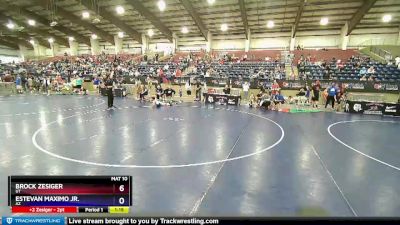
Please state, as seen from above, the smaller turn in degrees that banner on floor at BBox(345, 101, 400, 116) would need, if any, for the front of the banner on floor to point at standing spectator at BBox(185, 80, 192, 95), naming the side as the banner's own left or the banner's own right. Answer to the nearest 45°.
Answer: approximately 90° to the banner's own right

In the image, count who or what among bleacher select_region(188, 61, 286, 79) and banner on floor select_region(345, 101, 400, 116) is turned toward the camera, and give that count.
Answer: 2

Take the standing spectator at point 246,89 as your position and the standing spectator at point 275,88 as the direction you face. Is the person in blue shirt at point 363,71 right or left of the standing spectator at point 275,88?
left

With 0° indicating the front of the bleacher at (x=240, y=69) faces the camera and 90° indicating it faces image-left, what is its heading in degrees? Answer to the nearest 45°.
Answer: approximately 0°

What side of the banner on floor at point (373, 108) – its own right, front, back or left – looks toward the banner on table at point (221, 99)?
right

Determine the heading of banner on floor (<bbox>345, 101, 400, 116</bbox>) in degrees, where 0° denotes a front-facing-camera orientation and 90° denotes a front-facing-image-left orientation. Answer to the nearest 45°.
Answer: approximately 0°

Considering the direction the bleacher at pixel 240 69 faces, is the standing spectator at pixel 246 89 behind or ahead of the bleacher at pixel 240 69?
ahead

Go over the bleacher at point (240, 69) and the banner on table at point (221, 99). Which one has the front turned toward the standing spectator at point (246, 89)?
the bleacher
